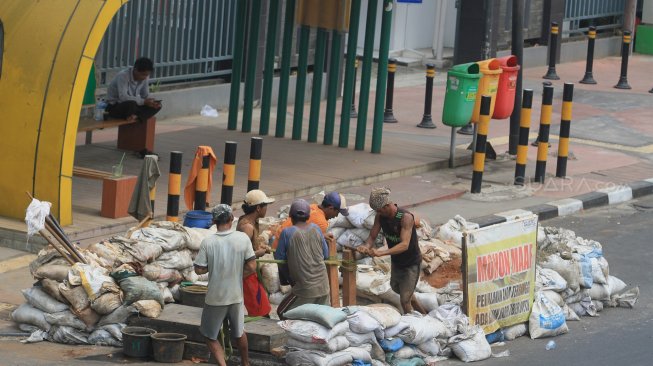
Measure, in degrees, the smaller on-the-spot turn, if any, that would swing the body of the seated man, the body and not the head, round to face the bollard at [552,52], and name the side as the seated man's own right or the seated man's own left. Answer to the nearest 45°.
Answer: approximately 90° to the seated man's own left

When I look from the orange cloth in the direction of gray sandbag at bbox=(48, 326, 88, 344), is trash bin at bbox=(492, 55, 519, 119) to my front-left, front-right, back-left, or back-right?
back-left

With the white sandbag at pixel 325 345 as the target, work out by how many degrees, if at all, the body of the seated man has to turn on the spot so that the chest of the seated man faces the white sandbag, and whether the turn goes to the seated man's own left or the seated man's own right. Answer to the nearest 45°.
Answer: approximately 45° to the seated man's own right

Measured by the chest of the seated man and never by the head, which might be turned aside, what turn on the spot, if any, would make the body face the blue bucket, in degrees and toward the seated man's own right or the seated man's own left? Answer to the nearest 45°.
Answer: approximately 45° to the seated man's own right

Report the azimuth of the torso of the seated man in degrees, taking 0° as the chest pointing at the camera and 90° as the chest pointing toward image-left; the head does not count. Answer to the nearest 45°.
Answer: approximately 315°

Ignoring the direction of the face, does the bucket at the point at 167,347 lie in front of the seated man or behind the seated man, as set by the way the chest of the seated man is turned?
in front

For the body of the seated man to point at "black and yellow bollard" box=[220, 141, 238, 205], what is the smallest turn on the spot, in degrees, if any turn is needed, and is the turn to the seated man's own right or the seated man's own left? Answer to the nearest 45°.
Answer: approximately 45° to the seated man's own right

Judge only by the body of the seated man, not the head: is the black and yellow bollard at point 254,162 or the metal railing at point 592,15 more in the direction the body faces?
the black and yellow bollard

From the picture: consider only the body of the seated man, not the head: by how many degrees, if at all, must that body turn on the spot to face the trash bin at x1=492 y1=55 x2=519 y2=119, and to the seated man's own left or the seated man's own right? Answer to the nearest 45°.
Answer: approximately 45° to the seated man's own left

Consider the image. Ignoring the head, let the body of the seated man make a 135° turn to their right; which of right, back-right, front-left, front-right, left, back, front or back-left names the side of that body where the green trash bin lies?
back

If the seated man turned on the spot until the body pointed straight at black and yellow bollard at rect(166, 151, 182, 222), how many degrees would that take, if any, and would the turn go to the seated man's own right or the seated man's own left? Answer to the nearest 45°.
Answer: approximately 45° to the seated man's own right

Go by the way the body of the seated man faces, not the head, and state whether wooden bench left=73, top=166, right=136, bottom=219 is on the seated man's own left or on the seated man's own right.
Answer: on the seated man's own right

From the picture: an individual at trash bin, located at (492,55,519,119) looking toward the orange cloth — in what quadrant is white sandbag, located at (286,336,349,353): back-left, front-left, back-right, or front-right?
front-left

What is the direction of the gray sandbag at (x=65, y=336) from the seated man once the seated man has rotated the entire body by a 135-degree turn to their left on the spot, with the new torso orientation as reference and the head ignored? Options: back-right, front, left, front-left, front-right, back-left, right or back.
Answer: back
